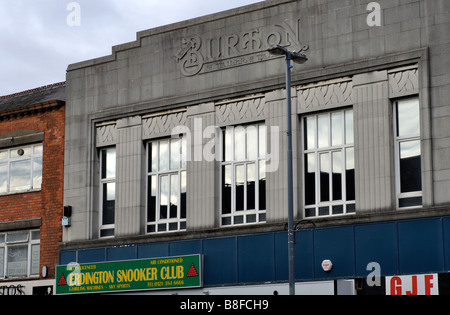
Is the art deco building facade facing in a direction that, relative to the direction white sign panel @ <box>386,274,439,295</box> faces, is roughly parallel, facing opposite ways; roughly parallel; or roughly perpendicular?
roughly parallel

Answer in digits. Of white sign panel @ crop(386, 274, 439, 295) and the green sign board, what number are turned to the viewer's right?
0

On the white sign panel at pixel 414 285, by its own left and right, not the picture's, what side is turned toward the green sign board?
right

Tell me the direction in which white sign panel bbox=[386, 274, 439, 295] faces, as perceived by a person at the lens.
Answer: facing the viewer and to the left of the viewer

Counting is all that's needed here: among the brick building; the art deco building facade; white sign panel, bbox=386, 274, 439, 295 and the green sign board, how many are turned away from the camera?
0

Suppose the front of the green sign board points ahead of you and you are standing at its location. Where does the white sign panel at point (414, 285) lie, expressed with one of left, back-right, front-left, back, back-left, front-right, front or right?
left

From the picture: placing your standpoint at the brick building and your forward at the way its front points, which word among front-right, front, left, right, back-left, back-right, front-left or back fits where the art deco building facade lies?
left

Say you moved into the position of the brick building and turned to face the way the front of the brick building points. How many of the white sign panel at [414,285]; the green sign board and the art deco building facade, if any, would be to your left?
3

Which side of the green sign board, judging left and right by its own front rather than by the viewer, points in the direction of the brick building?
right
